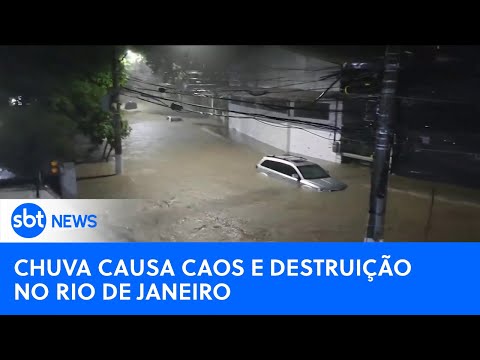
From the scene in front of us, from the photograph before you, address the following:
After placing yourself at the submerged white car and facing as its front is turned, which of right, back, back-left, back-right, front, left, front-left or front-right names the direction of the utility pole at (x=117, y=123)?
back-right

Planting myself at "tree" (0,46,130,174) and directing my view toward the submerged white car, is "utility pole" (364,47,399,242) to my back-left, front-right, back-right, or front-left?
front-right

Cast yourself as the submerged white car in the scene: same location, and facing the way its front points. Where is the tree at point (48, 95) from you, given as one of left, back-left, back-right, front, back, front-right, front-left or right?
back-right

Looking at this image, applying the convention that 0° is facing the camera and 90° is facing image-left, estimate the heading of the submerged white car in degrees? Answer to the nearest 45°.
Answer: approximately 315°

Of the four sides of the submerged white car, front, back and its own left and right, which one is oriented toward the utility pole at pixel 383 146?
front

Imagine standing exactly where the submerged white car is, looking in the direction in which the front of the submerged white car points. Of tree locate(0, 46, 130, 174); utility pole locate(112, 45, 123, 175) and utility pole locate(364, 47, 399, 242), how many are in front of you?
1
